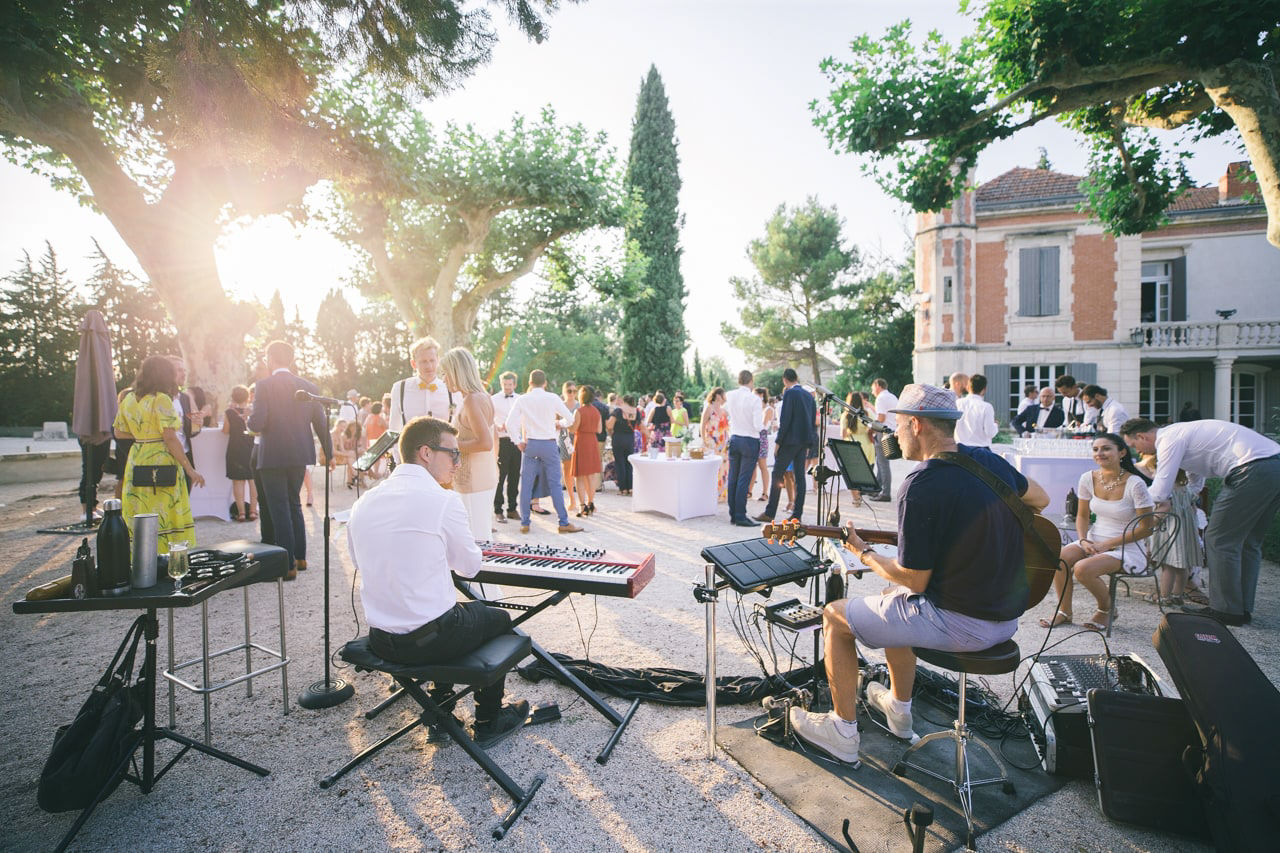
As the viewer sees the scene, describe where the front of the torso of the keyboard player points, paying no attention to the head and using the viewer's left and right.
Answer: facing away from the viewer and to the right of the viewer

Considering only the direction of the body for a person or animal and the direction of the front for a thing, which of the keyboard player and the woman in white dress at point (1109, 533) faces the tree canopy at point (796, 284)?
the keyboard player

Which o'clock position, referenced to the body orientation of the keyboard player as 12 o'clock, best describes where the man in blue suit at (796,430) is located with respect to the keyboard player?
The man in blue suit is roughly at 12 o'clock from the keyboard player.

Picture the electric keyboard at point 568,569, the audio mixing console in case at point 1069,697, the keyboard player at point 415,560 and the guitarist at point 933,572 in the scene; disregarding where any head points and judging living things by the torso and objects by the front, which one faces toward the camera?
the electric keyboard

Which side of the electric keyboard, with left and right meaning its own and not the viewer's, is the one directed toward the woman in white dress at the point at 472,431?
back

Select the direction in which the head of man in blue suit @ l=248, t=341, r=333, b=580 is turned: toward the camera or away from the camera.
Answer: away from the camera

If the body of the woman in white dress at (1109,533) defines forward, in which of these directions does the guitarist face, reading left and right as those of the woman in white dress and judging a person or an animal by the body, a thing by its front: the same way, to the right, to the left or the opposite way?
to the right

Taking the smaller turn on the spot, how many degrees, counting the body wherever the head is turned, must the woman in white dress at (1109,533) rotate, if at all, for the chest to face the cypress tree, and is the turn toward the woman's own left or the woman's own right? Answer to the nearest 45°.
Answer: approximately 90° to the woman's own right

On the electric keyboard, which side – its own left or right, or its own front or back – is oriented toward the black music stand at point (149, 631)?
right

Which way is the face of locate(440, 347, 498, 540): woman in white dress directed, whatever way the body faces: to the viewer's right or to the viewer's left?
to the viewer's left
